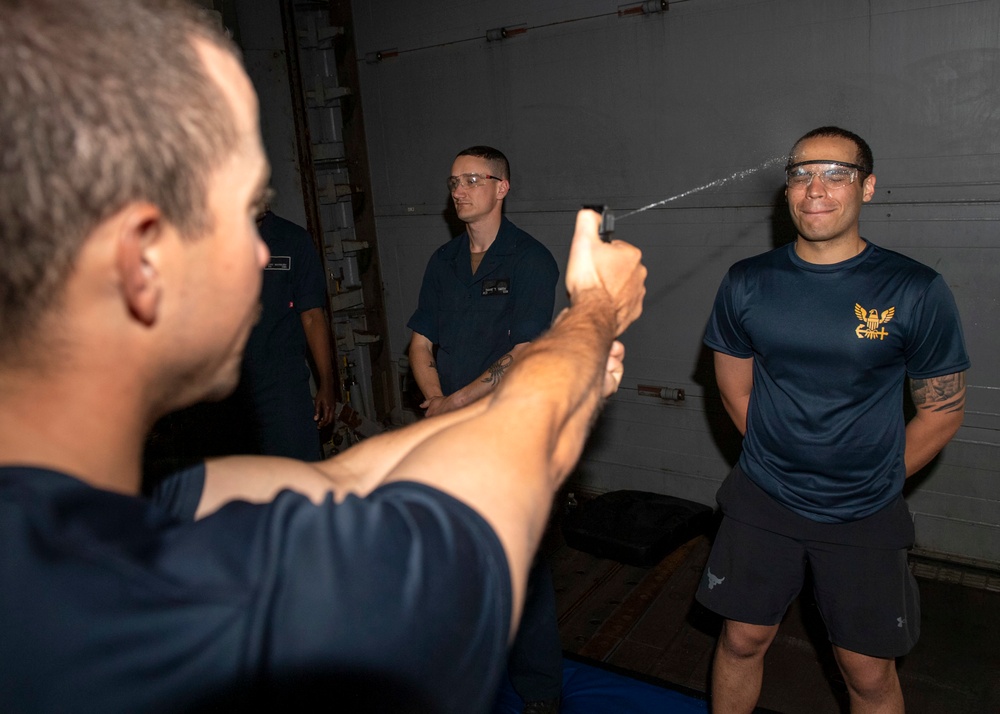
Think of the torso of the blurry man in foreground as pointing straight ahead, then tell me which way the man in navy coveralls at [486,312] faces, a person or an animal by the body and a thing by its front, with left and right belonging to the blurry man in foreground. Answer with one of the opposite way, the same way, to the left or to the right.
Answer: the opposite way

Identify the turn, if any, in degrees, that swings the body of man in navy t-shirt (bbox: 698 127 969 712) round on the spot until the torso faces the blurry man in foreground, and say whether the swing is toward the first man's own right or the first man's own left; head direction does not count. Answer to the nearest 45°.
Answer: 0° — they already face them

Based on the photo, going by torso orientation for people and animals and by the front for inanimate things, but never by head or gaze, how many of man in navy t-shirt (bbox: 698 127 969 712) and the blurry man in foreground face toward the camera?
1

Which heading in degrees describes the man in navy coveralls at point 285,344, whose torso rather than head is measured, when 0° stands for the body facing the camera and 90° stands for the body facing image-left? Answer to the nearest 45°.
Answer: approximately 45°

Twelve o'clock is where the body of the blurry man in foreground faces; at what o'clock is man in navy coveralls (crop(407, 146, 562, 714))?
The man in navy coveralls is roughly at 11 o'clock from the blurry man in foreground.

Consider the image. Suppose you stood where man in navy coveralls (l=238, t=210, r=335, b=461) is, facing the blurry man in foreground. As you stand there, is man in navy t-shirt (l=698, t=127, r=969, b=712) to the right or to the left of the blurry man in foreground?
left

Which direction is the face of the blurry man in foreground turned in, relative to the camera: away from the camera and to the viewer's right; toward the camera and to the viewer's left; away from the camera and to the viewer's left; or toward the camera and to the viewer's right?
away from the camera and to the viewer's right

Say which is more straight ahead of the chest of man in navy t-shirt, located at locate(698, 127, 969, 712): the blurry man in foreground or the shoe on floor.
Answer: the blurry man in foreground

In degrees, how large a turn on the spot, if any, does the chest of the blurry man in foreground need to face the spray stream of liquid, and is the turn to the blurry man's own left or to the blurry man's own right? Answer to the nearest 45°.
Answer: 0° — they already face it

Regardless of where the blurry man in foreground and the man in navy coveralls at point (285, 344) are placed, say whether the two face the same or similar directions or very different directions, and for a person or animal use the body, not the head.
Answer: very different directions

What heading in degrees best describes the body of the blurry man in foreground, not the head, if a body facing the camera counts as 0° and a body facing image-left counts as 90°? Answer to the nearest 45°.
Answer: approximately 225°

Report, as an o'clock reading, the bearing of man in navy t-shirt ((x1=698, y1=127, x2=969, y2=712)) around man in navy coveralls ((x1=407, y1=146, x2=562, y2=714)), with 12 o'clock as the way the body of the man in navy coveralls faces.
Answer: The man in navy t-shirt is roughly at 9 o'clock from the man in navy coveralls.

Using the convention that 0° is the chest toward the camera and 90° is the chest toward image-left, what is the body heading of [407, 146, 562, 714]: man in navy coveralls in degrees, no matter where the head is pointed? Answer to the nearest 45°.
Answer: approximately 45°
